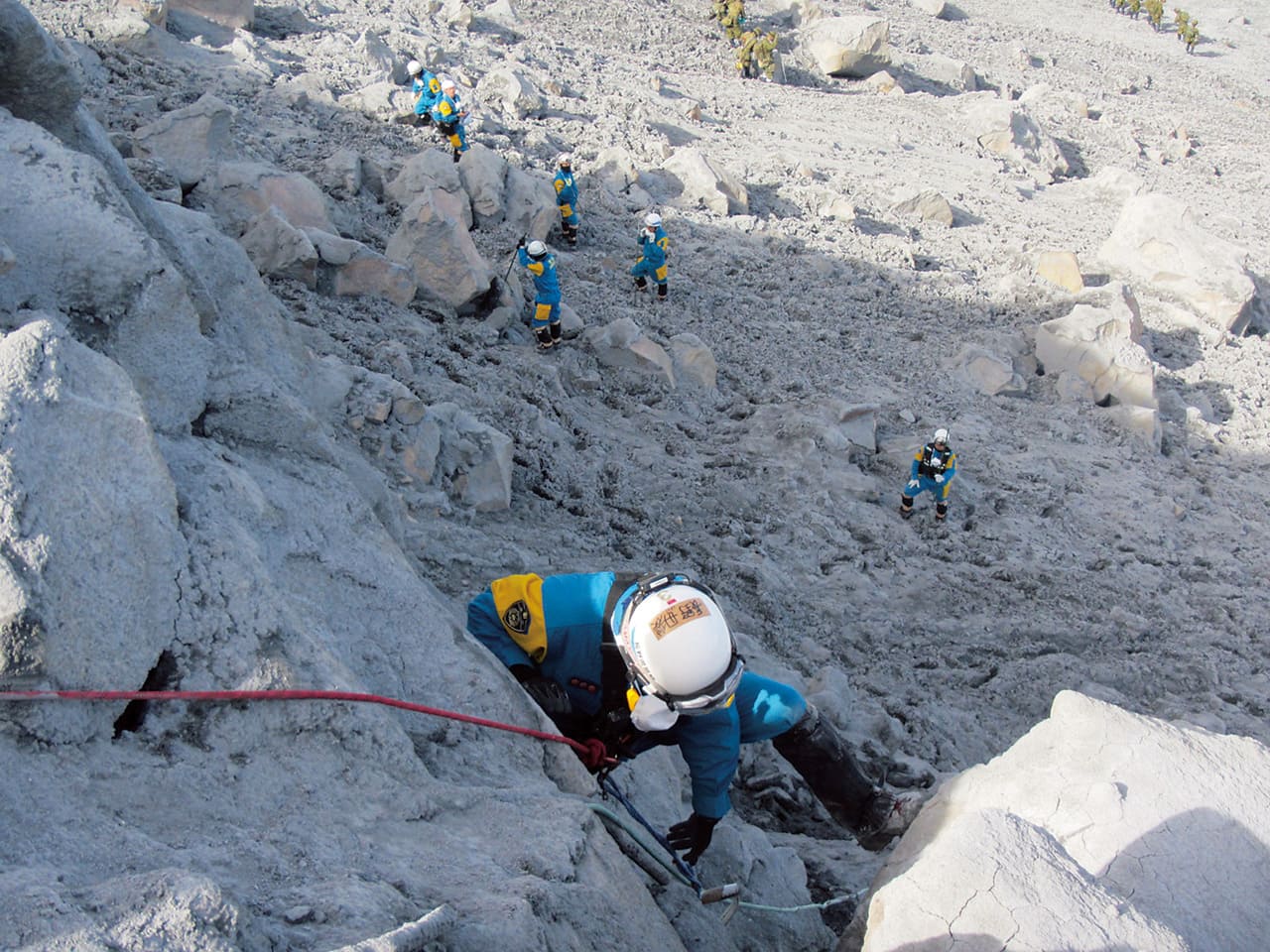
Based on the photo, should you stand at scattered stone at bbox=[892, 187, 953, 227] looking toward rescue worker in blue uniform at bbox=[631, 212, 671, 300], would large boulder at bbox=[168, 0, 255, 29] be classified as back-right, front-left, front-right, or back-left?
front-right

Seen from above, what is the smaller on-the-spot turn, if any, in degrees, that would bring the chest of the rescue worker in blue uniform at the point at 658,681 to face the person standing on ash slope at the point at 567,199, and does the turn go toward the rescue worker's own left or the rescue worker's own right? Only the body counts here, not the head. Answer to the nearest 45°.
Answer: approximately 180°

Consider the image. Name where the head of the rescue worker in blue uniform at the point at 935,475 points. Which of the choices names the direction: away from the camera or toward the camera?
toward the camera

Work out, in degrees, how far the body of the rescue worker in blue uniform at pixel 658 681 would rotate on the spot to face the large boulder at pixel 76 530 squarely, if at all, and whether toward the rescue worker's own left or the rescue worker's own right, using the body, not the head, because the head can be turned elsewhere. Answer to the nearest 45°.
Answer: approximately 45° to the rescue worker's own right

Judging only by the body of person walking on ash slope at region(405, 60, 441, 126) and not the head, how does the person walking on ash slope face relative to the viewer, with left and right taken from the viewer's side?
facing the viewer and to the left of the viewer

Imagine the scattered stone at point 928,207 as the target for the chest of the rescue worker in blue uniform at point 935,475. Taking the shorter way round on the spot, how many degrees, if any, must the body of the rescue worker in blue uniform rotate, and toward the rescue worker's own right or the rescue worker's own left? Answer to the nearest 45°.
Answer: approximately 180°

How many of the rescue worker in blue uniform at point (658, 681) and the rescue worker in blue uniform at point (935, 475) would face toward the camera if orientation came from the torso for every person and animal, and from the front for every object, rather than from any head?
2

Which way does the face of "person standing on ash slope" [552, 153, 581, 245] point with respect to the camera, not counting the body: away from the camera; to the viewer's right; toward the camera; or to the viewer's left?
toward the camera

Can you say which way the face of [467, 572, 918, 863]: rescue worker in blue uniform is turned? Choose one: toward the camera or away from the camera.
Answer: toward the camera

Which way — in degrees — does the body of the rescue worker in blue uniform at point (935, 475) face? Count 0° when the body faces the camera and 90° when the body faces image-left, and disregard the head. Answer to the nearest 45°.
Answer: approximately 0°

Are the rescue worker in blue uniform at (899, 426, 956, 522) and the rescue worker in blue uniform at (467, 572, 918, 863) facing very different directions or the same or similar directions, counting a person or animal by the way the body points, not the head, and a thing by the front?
same or similar directions

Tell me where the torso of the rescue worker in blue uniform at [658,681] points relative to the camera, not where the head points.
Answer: toward the camera

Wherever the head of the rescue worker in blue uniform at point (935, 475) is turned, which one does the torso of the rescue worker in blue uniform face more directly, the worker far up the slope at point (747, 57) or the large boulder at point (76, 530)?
the large boulder
